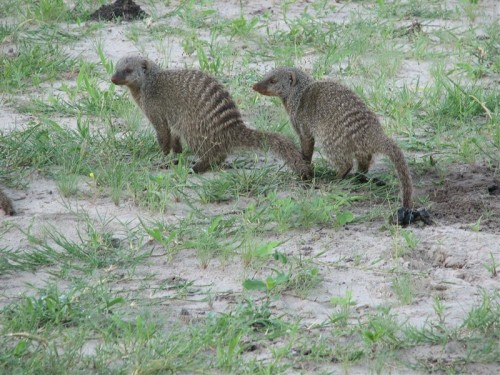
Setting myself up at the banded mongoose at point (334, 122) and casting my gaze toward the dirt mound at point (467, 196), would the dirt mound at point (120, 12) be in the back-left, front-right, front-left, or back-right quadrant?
back-left

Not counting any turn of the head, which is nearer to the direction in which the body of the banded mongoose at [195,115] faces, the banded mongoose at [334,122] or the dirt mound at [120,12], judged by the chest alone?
the dirt mound

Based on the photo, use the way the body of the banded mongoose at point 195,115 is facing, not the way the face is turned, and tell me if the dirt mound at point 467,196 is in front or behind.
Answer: behind

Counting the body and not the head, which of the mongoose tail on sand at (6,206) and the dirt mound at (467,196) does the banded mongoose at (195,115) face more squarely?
the mongoose tail on sand

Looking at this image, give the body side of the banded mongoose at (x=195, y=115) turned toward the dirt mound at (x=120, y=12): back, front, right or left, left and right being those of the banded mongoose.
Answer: right

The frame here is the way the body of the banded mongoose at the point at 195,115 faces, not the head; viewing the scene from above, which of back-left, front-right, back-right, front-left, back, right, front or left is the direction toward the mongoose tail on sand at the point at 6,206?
front-left

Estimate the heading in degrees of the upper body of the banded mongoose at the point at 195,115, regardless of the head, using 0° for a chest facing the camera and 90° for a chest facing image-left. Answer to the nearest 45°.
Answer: approximately 90°
